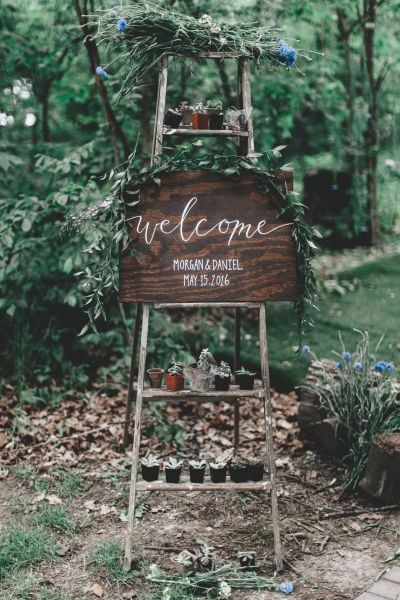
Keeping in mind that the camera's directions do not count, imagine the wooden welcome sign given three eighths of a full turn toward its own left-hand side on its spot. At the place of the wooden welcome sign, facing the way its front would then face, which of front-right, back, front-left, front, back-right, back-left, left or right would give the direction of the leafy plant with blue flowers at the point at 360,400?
front

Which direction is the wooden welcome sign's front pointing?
toward the camera
